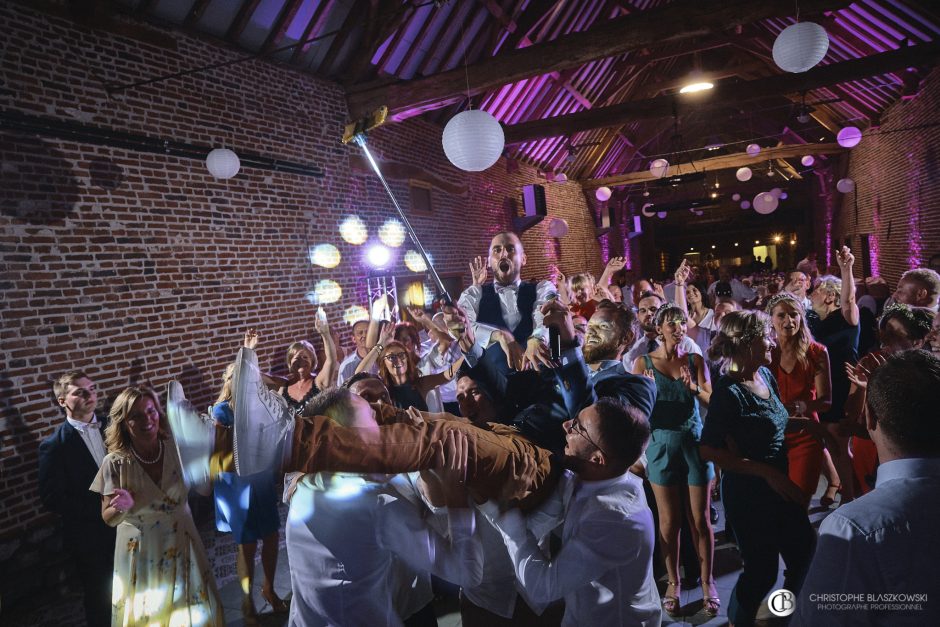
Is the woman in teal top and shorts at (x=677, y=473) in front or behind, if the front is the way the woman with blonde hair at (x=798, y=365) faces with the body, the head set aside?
in front

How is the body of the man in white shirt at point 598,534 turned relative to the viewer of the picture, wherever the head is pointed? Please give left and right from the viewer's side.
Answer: facing away from the viewer and to the left of the viewer

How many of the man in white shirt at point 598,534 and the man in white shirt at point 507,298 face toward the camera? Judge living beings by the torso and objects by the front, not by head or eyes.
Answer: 1

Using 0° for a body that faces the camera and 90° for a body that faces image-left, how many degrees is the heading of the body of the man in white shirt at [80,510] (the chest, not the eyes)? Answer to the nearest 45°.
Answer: approximately 315°

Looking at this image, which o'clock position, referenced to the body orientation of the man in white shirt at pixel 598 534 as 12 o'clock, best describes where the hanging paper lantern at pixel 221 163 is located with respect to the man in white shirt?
The hanging paper lantern is roughly at 12 o'clock from the man in white shirt.

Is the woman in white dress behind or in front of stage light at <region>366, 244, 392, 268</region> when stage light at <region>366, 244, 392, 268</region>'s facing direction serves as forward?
in front

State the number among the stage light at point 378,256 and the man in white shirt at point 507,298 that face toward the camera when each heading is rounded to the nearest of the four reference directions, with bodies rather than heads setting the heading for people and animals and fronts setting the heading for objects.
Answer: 2

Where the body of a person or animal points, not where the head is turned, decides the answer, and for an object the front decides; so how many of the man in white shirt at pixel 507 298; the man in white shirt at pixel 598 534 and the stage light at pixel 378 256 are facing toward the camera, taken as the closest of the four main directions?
2

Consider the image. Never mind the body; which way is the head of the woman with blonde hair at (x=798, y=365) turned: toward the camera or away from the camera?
toward the camera

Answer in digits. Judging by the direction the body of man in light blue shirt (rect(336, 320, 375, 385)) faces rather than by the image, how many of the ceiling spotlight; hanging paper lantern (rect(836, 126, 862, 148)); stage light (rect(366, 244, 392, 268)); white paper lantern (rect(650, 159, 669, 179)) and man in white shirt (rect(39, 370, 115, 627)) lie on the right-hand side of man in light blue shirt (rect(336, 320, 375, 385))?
1

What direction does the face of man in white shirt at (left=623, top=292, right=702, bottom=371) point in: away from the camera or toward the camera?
toward the camera

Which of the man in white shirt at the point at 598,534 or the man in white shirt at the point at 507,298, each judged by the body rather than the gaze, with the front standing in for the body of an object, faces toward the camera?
the man in white shirt at the point at 507,298

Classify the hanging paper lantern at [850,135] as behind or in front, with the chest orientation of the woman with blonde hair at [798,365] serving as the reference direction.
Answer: behind

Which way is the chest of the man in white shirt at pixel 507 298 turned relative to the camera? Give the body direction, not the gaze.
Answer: toward the camera

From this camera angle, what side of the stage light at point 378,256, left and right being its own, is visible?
front

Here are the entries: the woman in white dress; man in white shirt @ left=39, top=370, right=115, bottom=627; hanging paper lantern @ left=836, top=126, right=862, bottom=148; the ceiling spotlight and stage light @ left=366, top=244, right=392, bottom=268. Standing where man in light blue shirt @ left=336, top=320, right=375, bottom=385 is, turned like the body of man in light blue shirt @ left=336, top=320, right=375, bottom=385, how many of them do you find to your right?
2

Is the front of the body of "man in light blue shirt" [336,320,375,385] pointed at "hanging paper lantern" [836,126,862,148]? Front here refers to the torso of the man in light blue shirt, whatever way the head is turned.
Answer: no
